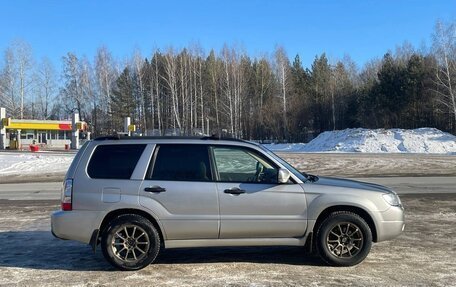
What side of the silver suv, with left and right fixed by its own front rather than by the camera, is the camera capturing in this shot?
right

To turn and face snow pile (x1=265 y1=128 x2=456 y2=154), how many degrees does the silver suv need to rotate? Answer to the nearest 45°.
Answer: approximately 45° to its left
